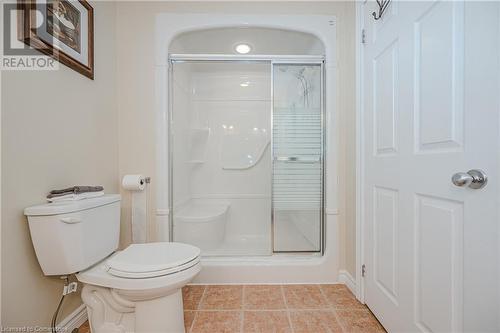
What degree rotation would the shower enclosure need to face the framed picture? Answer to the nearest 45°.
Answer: approximately 45° to its right

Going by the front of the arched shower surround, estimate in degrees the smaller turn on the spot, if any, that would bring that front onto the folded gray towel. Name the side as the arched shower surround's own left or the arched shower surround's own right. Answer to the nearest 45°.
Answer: approximately 45° to the arched shower surround's own right

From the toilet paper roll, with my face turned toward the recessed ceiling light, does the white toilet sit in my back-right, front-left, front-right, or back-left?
back-right

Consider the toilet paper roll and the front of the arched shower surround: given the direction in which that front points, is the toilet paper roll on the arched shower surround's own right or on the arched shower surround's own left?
on the arched shower surround's own right

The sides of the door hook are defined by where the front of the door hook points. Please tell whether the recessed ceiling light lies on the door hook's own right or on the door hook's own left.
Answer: on the door hook's own right

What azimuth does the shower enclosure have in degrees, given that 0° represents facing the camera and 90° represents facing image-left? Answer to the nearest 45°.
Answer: approximately 0°

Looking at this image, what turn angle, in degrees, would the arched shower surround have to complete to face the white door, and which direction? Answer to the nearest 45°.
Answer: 0° — it already faces it

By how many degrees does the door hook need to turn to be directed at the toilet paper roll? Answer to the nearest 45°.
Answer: approximately 45° to its right

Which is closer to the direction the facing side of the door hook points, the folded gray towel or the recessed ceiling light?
the folded gray towel
